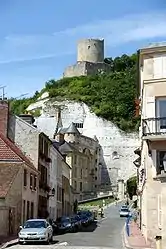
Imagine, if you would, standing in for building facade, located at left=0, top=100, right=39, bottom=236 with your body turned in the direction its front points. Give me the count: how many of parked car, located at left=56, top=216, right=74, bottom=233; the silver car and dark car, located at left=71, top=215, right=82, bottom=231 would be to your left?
2

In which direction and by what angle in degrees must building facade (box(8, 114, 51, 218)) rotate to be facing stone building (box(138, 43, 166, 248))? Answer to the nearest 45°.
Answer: approximately 45° to its right

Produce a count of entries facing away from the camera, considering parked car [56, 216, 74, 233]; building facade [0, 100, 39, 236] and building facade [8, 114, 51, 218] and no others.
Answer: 0

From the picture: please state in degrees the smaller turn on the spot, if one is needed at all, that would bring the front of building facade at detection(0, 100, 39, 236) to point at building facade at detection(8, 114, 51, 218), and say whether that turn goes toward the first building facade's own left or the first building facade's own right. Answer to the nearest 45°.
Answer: approximately 135° to the first building facade's own left

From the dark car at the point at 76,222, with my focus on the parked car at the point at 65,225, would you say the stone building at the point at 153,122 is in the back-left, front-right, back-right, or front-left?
front-left

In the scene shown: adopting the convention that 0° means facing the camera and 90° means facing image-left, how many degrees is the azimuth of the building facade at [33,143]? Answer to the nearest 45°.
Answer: approximately 315°

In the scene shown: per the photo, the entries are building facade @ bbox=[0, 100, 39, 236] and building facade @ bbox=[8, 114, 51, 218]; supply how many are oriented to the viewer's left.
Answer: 0

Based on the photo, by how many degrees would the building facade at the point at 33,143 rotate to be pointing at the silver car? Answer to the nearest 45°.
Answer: approximately 45° to its right

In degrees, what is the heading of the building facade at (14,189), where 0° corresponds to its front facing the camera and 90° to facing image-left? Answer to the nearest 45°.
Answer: approximately 315°

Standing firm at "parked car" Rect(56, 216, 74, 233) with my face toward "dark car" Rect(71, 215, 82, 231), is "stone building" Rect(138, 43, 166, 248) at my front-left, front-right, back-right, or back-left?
back-right

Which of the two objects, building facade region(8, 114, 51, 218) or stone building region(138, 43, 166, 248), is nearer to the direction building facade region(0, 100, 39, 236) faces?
the stone building

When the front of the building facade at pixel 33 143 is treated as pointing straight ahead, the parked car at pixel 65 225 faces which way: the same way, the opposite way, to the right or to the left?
to the right

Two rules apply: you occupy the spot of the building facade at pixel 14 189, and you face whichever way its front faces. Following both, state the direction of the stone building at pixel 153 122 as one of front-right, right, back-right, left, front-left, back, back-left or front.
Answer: front

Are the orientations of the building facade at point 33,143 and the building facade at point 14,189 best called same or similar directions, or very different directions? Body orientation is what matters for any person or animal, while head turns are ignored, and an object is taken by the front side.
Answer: same or similar directions

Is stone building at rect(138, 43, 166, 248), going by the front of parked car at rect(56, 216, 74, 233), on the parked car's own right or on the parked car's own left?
on the parked car's own left

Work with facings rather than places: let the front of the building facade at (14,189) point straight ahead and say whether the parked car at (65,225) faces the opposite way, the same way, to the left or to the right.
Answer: to the right
